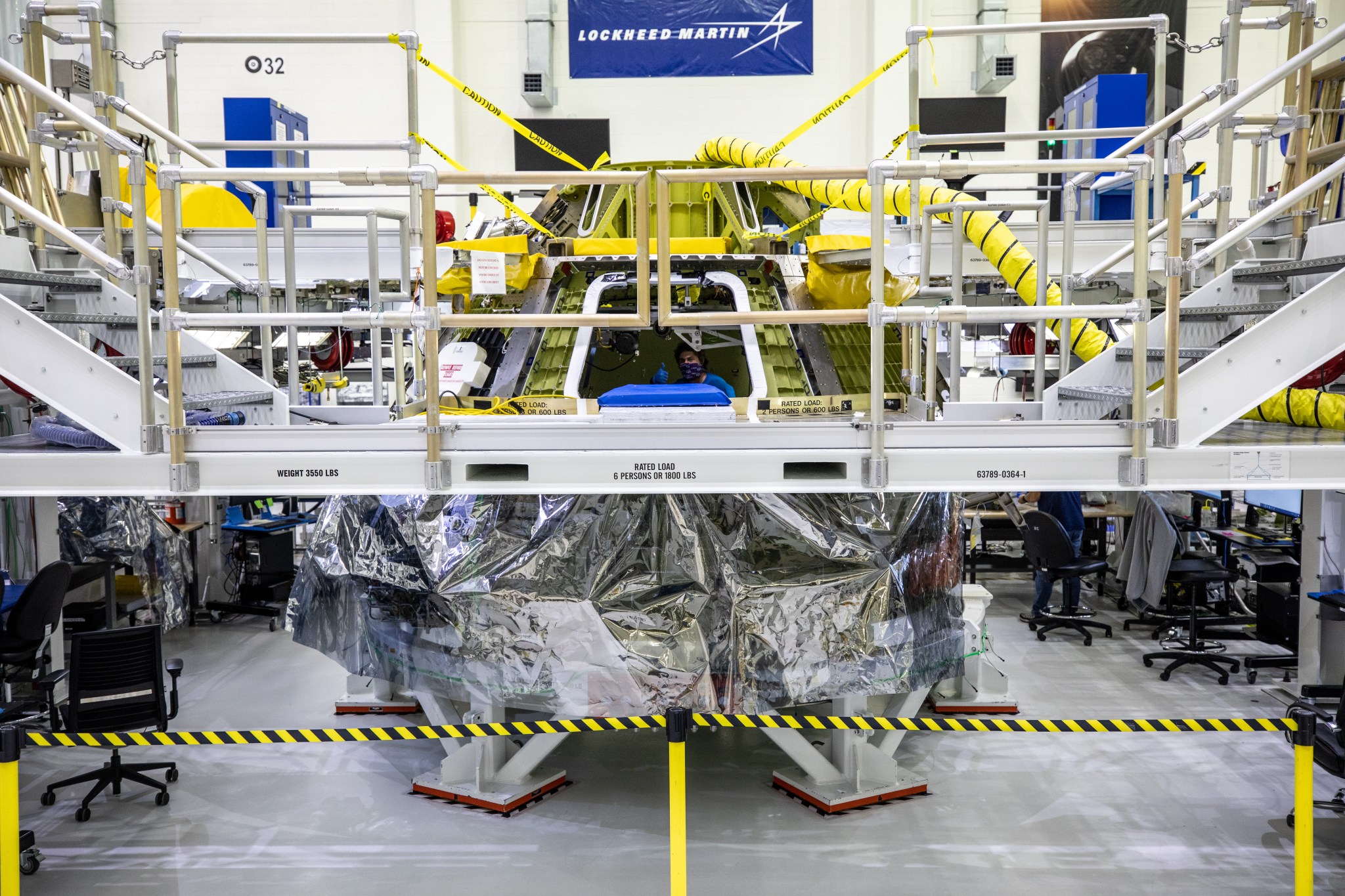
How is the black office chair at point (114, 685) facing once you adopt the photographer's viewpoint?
facing away from the viewer

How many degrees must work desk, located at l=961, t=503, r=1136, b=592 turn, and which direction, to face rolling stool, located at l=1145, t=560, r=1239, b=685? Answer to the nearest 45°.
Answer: approximately 45° to its left

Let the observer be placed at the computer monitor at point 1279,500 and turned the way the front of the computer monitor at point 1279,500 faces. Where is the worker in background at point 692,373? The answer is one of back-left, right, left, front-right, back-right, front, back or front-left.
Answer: front

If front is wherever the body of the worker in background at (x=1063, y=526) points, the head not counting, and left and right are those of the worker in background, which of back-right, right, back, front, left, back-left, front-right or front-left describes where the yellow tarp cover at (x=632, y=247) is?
front-left

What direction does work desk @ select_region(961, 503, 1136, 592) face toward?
toward the camera

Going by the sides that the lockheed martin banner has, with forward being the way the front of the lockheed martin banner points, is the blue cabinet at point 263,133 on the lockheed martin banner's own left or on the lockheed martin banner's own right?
on the lockheed martin banner's own right

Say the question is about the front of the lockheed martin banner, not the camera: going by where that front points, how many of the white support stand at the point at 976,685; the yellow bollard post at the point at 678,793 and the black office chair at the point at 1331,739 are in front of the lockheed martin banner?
3

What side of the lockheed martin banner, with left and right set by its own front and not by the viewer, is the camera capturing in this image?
front
